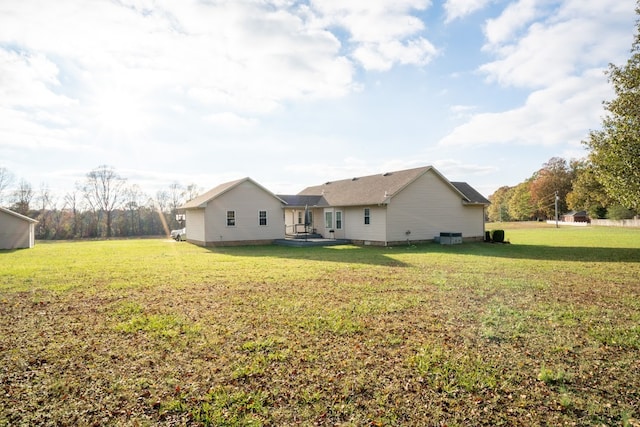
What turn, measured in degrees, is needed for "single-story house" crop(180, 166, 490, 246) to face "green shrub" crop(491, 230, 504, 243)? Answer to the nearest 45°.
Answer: approximately 45° to its right

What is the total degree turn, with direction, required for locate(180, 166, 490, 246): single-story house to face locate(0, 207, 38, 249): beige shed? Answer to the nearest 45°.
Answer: approximately 135° to its left

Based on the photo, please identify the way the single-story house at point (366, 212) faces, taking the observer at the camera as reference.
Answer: facing away from the viewer and to the right of the viewer

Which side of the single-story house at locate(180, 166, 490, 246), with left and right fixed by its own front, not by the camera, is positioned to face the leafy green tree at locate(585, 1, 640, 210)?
right
